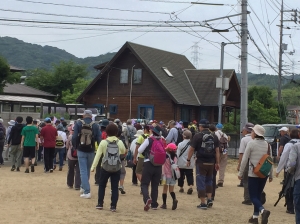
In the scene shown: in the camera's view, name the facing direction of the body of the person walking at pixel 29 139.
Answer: away from the camera

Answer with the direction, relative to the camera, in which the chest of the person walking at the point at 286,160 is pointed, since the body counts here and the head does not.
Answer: away from the camera

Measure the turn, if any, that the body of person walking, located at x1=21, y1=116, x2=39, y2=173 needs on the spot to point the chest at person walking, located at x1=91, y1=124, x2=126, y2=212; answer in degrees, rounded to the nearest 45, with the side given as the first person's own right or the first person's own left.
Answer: approximately 180°

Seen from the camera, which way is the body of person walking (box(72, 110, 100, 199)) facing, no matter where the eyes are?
away from the camera

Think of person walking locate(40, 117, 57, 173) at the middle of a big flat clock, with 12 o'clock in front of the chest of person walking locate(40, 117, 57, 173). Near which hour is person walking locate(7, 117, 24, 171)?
person walking locate(7, 117, 24, 171) is roughly at 10 o'clock from person walking locate(40, 117, 57, 173).

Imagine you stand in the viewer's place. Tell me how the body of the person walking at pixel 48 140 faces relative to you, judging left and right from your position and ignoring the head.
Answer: facing away from the viewer

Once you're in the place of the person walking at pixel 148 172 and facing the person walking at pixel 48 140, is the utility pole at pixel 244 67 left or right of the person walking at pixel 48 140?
right

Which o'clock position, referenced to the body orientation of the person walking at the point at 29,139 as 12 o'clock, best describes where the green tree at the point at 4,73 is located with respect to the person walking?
The green tree is roughly at 12 o'clock from the person walking.

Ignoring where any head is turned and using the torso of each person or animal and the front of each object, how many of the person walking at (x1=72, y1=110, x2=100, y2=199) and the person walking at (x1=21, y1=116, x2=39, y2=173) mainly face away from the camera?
2

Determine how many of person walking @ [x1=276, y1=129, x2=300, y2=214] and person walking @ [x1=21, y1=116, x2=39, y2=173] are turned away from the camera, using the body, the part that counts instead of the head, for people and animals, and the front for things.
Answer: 2
